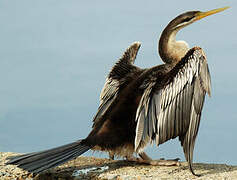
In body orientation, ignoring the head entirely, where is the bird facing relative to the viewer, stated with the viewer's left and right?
facing away from the viewer and to the right of the viewer
